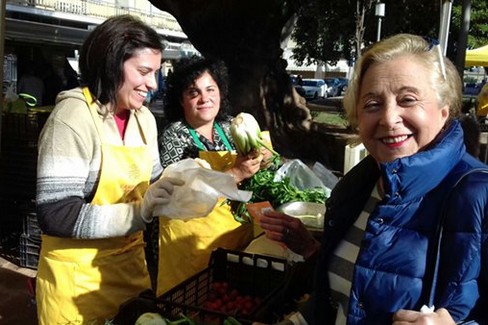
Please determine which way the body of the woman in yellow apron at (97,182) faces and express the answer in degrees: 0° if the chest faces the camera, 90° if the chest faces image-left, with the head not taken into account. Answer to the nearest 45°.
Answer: approximately 315°

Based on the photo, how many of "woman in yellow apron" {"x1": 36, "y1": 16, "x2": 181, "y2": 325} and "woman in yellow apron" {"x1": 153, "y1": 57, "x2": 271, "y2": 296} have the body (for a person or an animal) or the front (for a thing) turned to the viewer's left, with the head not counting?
0

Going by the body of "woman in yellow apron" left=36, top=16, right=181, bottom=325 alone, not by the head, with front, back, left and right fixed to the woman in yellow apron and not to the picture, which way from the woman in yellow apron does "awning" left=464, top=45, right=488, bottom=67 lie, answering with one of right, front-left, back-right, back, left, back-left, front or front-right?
left

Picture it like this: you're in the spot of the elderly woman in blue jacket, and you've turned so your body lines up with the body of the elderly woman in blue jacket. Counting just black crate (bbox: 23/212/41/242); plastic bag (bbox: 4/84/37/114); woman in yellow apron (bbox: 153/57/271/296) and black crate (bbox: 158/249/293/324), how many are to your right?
4

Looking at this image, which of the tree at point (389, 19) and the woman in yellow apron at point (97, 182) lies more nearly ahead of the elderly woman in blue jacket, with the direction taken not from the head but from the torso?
the woman in yellow apron

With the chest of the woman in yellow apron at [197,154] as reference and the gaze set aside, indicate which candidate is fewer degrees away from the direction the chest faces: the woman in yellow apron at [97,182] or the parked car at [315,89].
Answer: the woman in yellow apron

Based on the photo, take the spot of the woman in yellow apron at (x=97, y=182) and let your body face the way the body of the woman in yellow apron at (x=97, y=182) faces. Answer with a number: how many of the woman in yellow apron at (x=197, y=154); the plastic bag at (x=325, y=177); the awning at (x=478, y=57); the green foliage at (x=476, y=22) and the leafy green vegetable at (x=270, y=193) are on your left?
5

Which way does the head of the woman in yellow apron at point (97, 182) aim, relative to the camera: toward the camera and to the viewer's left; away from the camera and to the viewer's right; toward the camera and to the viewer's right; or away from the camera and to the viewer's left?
toward the camera and to the viewer's right

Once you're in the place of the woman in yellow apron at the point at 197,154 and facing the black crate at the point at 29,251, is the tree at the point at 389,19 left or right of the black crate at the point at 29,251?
right

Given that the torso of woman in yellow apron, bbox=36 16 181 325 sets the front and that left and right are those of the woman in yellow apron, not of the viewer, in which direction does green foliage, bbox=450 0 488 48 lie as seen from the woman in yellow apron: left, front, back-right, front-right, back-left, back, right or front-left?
left

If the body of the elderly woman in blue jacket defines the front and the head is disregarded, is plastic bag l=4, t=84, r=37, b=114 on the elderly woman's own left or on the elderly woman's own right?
on the elderly woman's own right

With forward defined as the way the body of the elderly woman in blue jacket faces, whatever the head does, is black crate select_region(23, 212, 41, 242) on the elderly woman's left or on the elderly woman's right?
on the elderly woman's right
